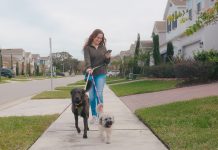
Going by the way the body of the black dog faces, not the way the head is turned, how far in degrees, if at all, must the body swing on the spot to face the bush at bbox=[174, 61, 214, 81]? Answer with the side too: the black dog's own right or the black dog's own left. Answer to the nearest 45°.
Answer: approximately 135° to the black dog's own left

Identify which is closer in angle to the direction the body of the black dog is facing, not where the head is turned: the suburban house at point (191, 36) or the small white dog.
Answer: the small white dog

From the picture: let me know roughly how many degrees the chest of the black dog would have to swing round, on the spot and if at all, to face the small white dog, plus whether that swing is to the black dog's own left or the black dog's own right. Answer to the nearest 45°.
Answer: approximately 45° to the black dog's own left

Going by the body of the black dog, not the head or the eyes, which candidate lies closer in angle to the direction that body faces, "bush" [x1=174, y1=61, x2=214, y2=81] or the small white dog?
the small white dog

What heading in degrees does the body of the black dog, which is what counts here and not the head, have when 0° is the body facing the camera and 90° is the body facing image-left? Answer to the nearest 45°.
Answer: approximately 0°
